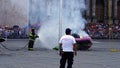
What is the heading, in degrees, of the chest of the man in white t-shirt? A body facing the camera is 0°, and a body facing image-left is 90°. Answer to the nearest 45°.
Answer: approximately 180°
